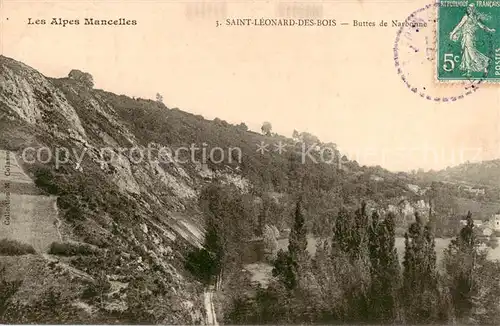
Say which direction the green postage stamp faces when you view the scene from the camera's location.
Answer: facing the viewer
